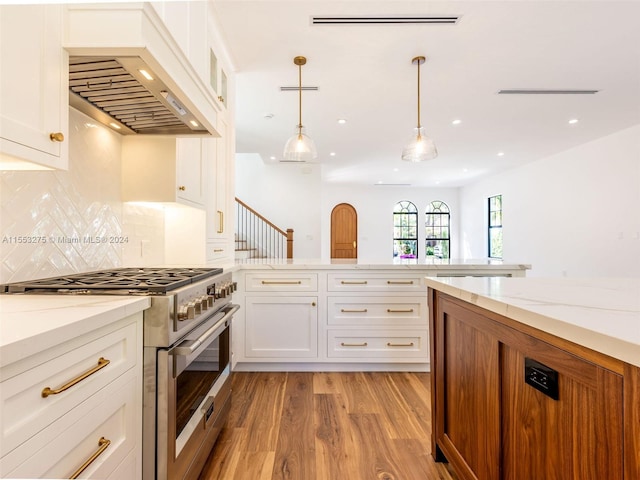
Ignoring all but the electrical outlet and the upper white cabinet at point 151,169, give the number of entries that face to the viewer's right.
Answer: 1

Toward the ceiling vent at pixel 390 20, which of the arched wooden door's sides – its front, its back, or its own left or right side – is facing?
front

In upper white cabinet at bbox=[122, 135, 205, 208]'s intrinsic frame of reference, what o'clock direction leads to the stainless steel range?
The stainless steel range is roughly at 3 o'clock from the upper white cabinet.

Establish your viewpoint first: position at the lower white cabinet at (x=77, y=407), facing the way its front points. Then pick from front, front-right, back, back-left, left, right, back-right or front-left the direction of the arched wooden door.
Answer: left

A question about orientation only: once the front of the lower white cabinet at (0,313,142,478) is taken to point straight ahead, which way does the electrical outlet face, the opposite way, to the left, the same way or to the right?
the opposite way

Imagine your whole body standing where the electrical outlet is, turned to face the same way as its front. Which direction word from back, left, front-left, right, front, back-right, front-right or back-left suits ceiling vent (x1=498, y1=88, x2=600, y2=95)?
back-right

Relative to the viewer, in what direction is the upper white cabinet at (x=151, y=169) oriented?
to the viewer's right

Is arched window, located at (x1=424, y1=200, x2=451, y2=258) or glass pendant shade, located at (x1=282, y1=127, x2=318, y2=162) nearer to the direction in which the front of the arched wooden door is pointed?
the glass pendant shade

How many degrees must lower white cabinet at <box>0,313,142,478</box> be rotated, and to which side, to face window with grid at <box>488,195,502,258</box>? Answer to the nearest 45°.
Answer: approximately 45° to its left

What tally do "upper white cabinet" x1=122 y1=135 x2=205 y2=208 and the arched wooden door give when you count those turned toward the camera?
1

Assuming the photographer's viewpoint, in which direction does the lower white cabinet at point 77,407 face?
facing the viewer and to the right of the viewer

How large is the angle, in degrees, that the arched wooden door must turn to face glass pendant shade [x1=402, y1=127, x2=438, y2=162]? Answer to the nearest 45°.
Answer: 0° — it already faces it

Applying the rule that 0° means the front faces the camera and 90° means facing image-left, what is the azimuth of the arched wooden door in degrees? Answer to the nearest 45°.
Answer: approximately 0°

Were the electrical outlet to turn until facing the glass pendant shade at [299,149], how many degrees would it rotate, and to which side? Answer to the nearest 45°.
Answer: approximately 90° to its right
